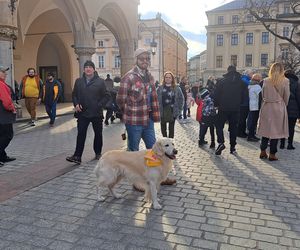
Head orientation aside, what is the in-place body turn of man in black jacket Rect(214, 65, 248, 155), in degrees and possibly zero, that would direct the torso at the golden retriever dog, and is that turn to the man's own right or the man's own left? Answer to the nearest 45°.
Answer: approximately 180°

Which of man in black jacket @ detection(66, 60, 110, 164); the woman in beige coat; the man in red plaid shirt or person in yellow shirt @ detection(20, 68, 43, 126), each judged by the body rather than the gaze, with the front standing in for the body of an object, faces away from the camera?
the woman in beige coat

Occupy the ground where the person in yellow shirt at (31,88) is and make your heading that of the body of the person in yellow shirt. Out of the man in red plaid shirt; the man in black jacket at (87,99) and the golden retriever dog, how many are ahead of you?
3

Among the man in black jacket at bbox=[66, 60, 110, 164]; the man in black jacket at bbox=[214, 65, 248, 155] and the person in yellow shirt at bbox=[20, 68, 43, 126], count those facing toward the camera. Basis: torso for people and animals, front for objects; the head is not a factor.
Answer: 2

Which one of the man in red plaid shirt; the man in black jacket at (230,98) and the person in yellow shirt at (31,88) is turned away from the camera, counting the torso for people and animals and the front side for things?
the man in black jacket

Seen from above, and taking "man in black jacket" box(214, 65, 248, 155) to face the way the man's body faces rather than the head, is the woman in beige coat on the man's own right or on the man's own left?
on the man's own right

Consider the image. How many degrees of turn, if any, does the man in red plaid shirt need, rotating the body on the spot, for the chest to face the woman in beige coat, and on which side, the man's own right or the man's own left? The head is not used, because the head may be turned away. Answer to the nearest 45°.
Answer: approximately 90° to the man's own left

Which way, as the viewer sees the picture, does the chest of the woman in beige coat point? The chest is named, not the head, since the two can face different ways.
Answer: away from the camera

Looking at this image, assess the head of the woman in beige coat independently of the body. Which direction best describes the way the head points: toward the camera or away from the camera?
away from the camera

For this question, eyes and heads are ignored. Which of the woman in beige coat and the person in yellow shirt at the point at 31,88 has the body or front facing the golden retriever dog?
the person in yellow shirt

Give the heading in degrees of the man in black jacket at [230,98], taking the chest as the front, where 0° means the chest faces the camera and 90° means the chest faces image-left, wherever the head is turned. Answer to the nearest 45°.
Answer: approximately 180°

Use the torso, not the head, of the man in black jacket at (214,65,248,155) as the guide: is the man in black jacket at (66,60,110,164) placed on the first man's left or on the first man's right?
on the first man's left
